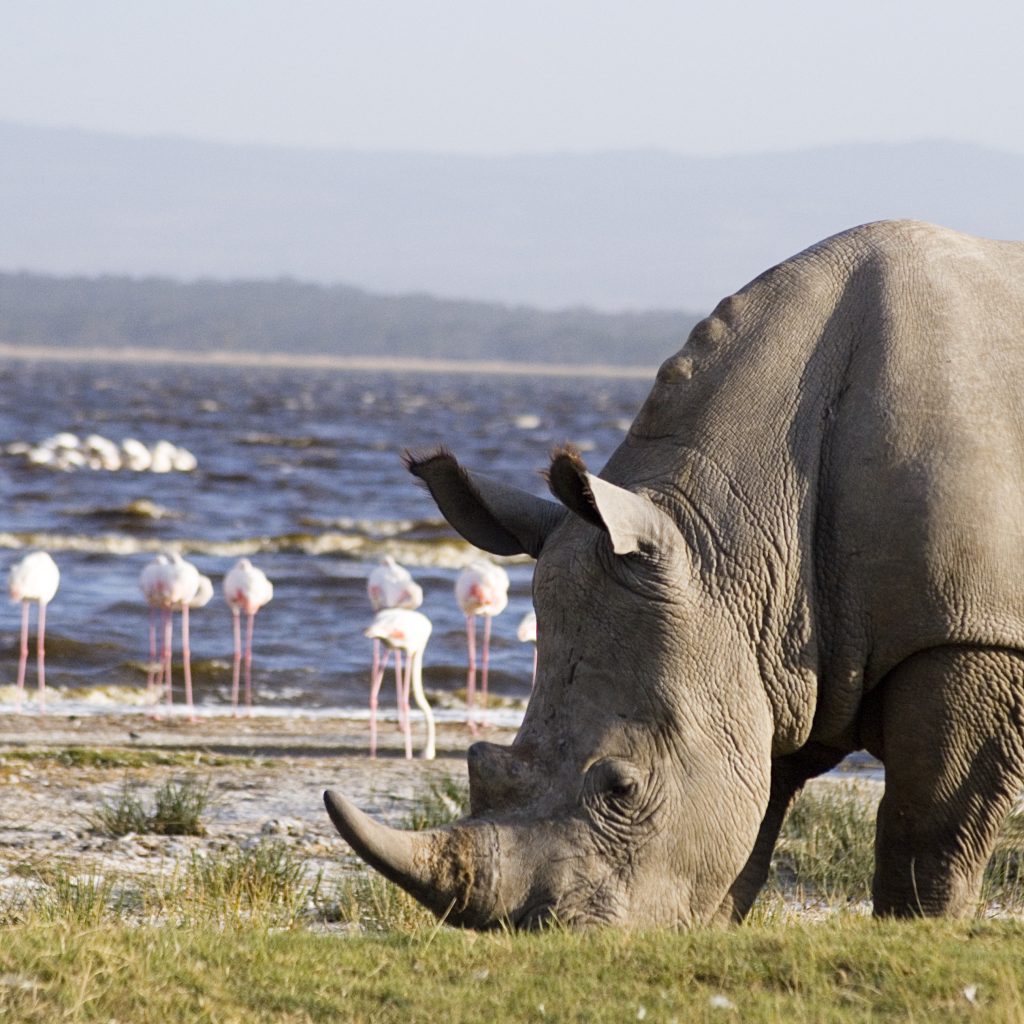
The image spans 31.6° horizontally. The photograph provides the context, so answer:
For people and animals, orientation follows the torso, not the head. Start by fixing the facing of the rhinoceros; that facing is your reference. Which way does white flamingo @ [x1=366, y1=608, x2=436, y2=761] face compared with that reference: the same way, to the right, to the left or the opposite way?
the opposite way

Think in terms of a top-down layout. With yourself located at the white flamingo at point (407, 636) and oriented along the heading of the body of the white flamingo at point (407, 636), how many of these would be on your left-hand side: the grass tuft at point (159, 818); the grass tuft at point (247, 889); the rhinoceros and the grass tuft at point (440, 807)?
0

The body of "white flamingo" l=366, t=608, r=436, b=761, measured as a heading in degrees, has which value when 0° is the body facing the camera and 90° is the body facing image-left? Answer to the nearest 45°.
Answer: approximately 270°

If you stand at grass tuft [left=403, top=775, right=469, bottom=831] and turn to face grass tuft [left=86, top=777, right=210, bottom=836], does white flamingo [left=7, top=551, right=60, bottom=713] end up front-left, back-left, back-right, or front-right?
front-right

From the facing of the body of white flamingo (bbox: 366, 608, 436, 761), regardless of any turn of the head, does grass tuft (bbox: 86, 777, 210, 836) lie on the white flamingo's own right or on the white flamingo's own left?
on the white flamingo's own right

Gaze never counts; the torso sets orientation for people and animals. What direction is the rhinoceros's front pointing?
to the viewer's left

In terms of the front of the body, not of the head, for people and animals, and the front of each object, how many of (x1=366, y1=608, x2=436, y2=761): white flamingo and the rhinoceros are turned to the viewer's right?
1

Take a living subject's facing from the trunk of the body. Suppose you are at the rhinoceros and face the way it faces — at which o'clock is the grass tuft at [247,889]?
The grass tuft is roughly at 1 o'clock from the rhinoceros.

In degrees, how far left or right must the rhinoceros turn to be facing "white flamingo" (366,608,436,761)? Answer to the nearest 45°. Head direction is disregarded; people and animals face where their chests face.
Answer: approximately 90° to its right

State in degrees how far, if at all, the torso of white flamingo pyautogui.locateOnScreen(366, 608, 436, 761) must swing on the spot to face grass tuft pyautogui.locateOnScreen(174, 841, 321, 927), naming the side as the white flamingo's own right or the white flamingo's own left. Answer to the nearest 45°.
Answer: approximately 90° to the white flamingo's own right

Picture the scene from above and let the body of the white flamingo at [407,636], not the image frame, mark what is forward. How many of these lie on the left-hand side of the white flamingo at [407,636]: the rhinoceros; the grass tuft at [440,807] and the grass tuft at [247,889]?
0

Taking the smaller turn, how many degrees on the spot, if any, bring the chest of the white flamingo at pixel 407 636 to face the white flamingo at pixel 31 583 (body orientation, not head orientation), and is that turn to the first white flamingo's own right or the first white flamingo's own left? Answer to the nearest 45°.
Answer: approximately 135° to the first white flamingo's own left
